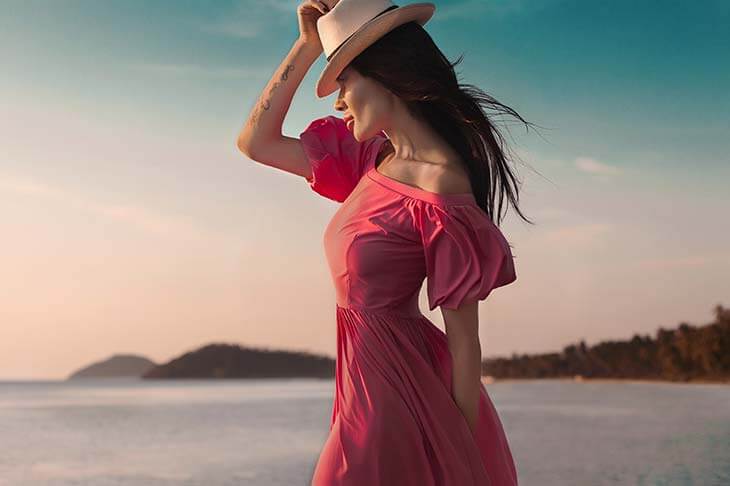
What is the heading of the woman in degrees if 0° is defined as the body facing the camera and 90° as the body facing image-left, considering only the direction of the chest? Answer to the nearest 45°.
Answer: approximately 45°

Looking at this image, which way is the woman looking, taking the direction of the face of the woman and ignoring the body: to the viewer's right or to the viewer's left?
to the viewer's left
